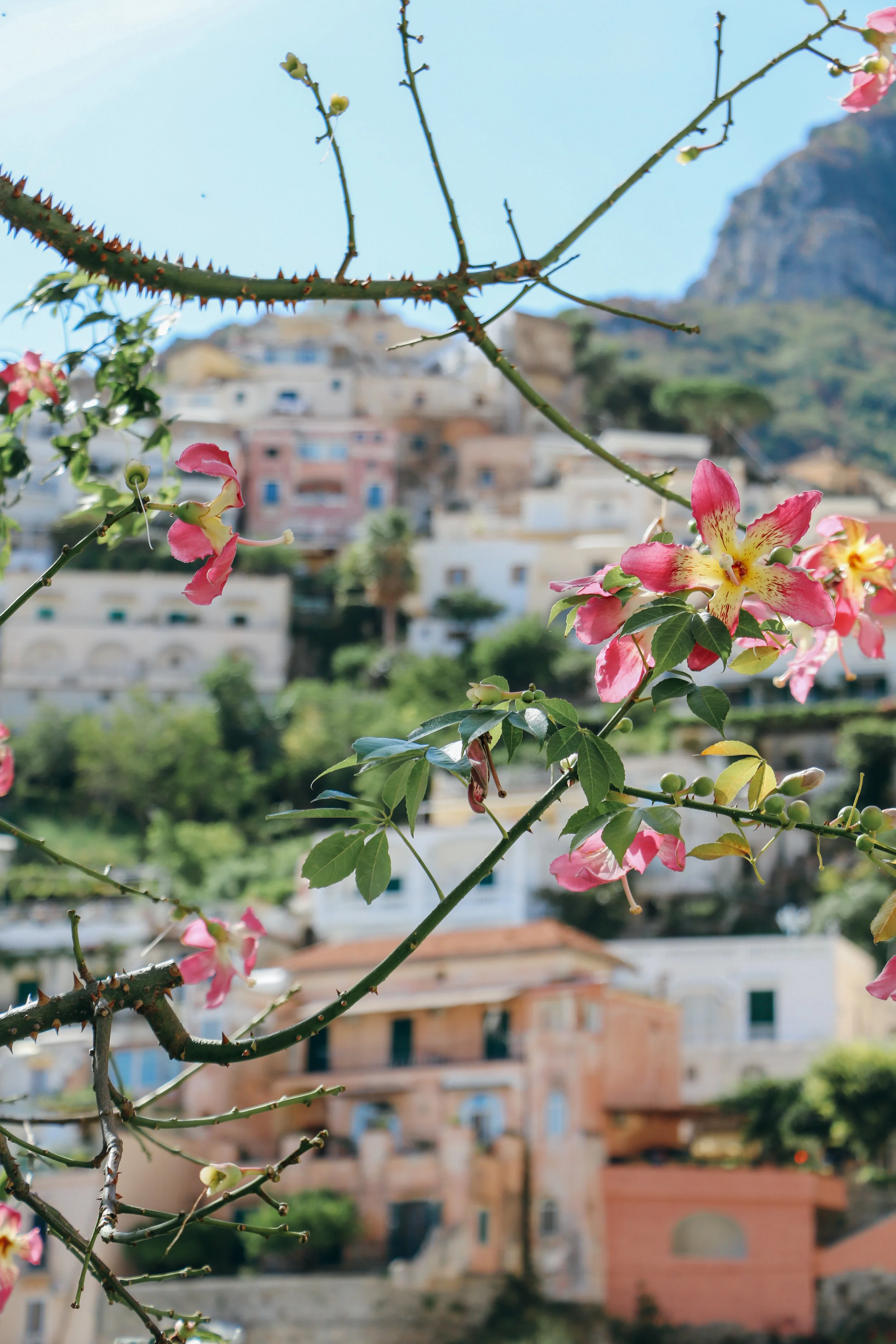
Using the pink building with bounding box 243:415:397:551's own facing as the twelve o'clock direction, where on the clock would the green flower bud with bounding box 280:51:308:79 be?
The green flower bud is roughly at 12 o'clock from the pink building.

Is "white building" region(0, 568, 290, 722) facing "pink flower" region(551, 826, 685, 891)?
yes

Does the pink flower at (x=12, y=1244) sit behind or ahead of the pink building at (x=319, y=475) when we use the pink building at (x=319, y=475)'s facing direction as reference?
ahead

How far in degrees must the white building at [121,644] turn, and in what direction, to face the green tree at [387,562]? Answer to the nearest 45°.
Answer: approximately 90° to its left

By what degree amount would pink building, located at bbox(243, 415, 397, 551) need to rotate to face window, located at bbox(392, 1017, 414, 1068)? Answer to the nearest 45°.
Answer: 0° — it already faces it

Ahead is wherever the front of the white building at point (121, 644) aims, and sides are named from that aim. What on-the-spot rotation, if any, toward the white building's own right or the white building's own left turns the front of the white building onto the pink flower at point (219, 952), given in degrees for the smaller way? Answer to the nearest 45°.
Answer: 0° — it already faces it

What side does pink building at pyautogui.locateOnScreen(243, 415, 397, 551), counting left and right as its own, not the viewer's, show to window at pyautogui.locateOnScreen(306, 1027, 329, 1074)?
front

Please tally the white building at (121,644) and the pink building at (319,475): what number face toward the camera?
2

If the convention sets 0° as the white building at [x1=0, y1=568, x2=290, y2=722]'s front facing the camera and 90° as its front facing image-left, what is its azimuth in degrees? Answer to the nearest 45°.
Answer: approximately 0°
